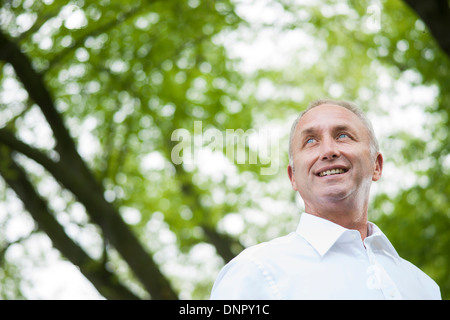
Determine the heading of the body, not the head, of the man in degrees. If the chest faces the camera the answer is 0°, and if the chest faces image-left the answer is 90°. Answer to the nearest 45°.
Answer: approximately 315°

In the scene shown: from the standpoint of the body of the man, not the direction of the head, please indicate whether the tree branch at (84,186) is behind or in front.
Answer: behind

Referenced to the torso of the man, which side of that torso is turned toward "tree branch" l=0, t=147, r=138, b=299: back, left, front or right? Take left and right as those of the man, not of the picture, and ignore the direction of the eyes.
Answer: back
